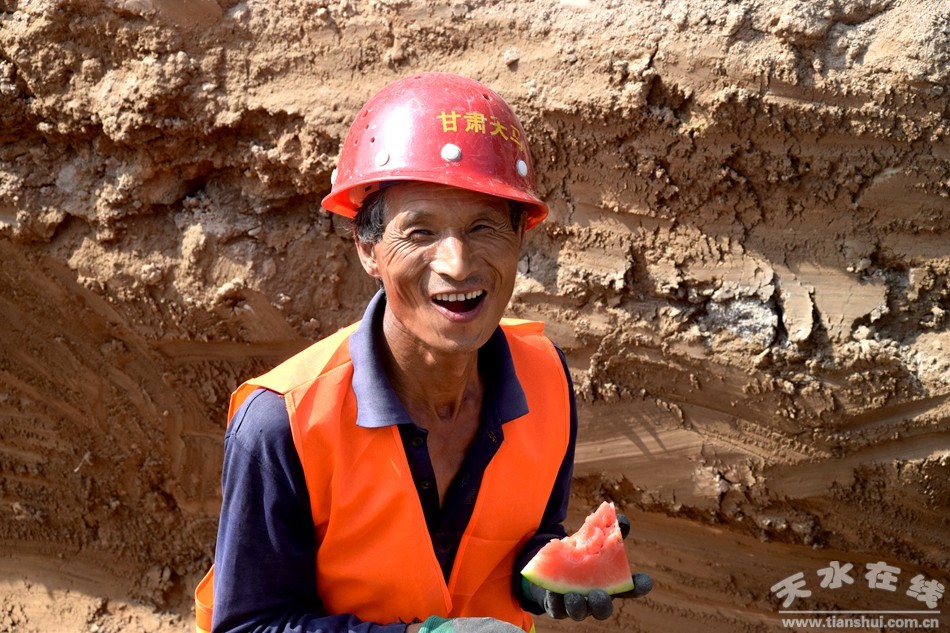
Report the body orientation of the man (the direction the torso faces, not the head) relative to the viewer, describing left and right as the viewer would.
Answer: facing the viewer and to the right of the viewer
